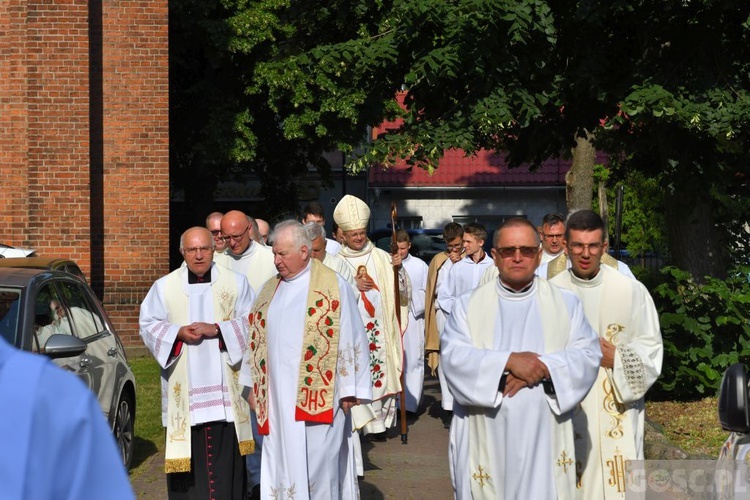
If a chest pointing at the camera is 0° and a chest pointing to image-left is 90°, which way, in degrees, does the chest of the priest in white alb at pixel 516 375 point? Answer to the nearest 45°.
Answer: approximately 0°

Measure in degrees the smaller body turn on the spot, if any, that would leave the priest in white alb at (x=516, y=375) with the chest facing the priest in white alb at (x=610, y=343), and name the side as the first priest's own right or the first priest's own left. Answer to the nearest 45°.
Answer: approximately 135° to the first priest's own left

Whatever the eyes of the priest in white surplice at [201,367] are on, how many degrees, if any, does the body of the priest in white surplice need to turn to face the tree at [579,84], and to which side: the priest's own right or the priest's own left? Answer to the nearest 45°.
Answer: approximately 135° to the priest's own left

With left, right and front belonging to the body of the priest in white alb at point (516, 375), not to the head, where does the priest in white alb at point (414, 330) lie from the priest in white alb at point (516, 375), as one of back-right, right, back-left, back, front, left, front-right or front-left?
back

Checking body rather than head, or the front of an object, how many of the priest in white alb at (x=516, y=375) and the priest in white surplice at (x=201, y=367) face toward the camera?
2

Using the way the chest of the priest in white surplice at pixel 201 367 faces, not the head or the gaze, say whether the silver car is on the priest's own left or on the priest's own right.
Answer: on the priest's own right

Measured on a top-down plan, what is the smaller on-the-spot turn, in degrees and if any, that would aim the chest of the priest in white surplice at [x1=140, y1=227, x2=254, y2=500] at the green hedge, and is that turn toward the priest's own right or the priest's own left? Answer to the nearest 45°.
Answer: approximately 135° to the priest's own left

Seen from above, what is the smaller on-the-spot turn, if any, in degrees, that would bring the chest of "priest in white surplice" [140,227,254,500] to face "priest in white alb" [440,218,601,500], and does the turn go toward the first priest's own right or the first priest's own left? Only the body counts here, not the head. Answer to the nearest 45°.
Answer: approximately 45° to the first priest's own left

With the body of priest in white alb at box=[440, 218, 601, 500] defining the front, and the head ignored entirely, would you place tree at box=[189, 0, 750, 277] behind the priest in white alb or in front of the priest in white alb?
behind
